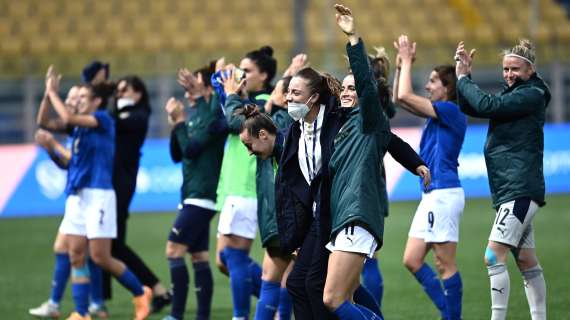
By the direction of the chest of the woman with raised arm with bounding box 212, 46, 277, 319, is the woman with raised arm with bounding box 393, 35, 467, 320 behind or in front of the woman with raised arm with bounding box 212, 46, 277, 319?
behind

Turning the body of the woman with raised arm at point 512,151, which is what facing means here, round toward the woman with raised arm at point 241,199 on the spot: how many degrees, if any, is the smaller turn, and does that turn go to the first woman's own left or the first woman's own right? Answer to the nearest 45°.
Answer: approximately 45° to the first woman's own right

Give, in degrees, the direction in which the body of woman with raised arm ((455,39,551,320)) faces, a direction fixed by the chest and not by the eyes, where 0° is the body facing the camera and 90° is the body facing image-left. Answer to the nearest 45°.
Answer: approximately 45°

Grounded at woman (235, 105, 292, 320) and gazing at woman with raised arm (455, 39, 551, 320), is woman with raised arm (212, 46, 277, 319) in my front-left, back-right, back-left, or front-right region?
back-left

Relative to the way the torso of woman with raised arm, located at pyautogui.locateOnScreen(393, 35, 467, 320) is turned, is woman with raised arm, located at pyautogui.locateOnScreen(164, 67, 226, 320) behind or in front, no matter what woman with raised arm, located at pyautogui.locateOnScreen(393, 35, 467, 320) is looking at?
in front
